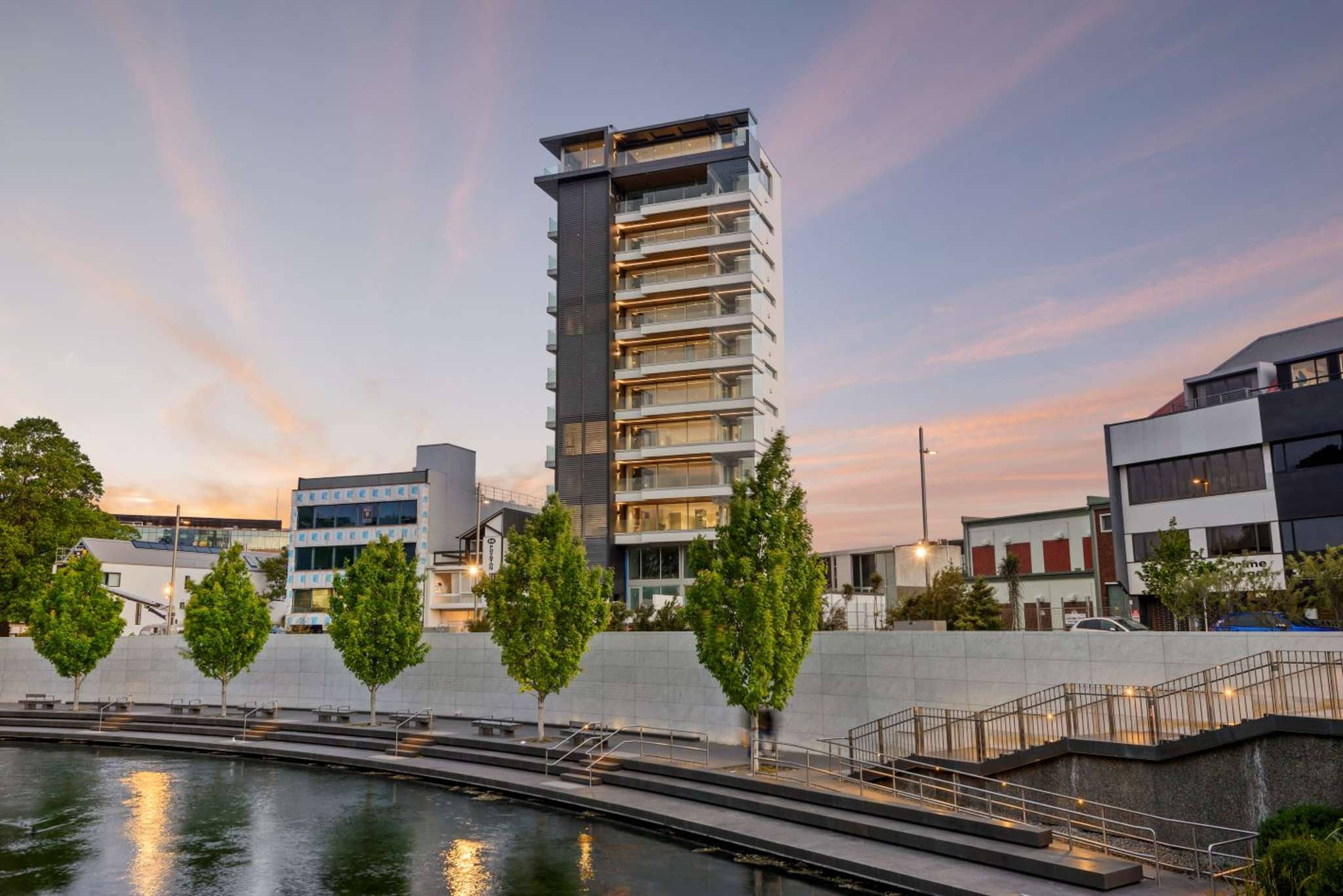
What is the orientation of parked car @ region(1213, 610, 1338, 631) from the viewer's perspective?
to the viewer's right

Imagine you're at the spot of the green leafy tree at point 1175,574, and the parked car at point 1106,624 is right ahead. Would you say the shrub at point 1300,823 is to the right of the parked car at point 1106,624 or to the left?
left

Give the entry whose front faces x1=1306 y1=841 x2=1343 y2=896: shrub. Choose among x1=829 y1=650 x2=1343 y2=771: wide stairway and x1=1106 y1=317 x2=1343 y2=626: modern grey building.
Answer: the modern grey building

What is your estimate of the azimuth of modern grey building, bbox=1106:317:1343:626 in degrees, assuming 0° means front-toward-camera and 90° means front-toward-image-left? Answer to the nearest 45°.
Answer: approximately 0°

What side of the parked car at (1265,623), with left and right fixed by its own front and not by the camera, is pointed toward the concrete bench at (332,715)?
back

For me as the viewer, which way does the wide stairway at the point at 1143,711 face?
facing to the left of the viewer

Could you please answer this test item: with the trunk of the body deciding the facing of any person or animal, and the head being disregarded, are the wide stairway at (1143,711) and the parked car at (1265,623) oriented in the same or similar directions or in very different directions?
very different directions

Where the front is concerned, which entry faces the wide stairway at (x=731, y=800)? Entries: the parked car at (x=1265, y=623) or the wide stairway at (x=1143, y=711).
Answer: the wide stairway at (x=1143, y=711)

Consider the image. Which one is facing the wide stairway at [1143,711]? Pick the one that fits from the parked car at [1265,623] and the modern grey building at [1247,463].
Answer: the modern grey building

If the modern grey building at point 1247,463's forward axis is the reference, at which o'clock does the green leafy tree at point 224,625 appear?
The green leafy tree is roughly at 2 o'clock from the modern grey building.

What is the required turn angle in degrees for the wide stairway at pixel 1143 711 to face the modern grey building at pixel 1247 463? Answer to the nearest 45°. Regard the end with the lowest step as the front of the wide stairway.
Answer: approximately 90° to its right
